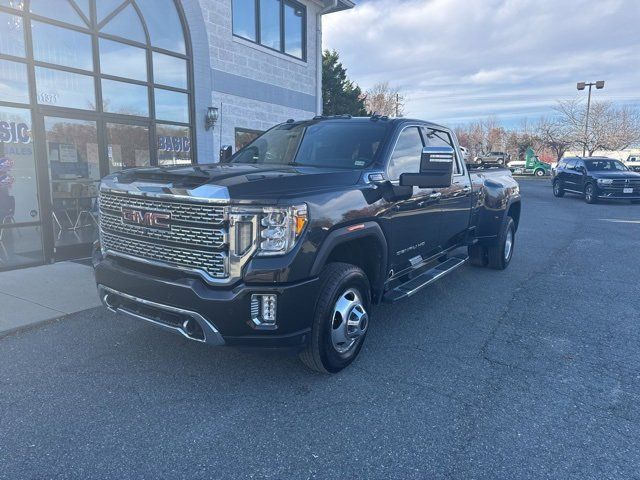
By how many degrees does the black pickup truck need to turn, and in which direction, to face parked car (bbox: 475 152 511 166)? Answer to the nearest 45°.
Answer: approximately 180°

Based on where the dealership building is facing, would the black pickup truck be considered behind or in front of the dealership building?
in front

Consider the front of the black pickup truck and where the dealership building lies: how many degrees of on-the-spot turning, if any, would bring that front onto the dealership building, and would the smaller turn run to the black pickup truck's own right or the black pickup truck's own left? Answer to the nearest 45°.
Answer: approximately 90° to the black pickup truck's own right

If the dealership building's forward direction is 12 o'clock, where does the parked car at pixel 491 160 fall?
The parked car is roughly at 10 o'clock from the dealership building.

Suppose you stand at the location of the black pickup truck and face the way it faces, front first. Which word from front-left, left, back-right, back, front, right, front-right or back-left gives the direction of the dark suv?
back

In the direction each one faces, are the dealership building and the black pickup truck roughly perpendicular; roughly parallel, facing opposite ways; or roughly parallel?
roughly perpendicular

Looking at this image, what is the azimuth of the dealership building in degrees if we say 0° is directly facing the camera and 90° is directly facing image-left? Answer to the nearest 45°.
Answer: approximately 315°

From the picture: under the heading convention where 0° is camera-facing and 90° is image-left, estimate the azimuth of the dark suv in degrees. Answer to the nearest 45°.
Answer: approximately 315°

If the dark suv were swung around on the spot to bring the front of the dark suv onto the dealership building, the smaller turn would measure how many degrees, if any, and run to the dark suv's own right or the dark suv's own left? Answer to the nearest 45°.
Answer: approximately 90° to the dark suv's own right
